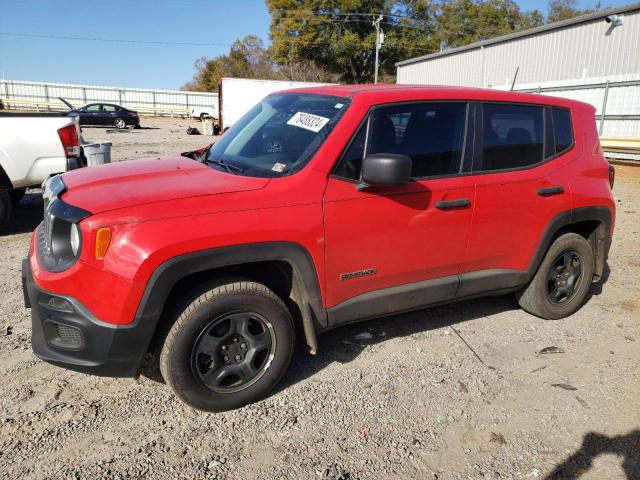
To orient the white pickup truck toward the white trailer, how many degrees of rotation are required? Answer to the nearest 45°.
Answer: approximately 135° to its right

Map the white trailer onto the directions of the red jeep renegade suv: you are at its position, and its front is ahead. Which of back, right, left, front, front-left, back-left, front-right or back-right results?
back-right

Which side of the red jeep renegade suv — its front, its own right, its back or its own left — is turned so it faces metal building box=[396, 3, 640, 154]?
back

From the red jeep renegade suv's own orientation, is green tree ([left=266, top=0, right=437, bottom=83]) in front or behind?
behind

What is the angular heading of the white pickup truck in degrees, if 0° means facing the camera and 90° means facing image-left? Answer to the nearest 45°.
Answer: approximately 90°

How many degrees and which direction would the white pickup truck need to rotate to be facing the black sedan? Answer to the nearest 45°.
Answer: approximately 90° to its right

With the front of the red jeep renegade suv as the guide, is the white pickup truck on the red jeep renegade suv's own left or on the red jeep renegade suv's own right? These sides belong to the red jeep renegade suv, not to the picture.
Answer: on the red jeep renegade suv's own right

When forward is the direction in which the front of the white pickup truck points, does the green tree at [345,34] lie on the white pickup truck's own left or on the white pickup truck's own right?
on the white pickup truck's own right
